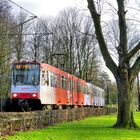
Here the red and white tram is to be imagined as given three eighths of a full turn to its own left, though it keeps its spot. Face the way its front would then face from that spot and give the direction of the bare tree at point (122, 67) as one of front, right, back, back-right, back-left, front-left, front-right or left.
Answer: front-right

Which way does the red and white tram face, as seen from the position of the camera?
facing the viewer and to the left of the viewer
